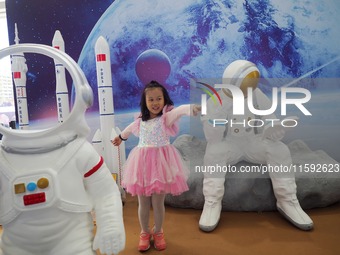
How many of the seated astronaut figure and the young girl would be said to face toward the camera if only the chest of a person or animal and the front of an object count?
2

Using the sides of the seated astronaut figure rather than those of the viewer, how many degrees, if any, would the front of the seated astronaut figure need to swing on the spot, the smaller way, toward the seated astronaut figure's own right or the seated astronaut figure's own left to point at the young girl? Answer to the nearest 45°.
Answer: approximately 45° to the seated astronaut figure's own right

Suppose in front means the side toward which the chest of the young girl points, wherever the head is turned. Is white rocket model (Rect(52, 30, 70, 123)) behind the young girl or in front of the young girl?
behind

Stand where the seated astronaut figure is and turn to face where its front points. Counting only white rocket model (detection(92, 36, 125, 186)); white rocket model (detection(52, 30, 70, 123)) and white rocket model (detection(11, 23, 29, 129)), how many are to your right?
3

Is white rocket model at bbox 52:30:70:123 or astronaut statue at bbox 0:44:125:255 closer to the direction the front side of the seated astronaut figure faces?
the astronaut statue

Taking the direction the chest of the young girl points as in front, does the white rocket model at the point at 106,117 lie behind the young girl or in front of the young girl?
behind

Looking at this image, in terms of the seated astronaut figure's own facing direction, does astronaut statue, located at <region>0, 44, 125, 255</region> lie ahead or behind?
ahead

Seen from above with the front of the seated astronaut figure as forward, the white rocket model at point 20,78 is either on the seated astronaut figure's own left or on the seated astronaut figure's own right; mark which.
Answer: on the seated astronaut figure's own right

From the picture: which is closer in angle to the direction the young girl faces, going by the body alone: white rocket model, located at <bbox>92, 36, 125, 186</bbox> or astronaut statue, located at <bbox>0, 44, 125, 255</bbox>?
the astronaut statue

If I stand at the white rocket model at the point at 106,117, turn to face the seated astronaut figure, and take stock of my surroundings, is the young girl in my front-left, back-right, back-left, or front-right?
front-right

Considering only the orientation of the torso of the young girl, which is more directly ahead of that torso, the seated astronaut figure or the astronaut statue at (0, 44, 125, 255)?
the astronaut statue

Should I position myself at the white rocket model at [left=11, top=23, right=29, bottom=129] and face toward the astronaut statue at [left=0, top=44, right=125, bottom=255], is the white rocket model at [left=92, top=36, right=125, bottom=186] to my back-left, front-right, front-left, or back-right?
front-left

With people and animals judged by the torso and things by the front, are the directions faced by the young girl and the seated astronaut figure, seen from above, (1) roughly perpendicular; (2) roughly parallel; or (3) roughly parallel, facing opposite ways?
roughly parallel

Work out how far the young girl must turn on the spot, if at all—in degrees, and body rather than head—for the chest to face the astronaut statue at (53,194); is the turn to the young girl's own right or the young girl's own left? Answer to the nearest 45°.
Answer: approximately 45° to the young girl's own right

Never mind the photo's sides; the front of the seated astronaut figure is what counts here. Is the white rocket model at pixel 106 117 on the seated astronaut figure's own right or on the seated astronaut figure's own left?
on the seated astronaut figure's own right

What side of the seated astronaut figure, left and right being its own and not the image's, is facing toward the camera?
front

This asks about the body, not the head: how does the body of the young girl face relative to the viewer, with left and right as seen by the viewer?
facing the viewer
